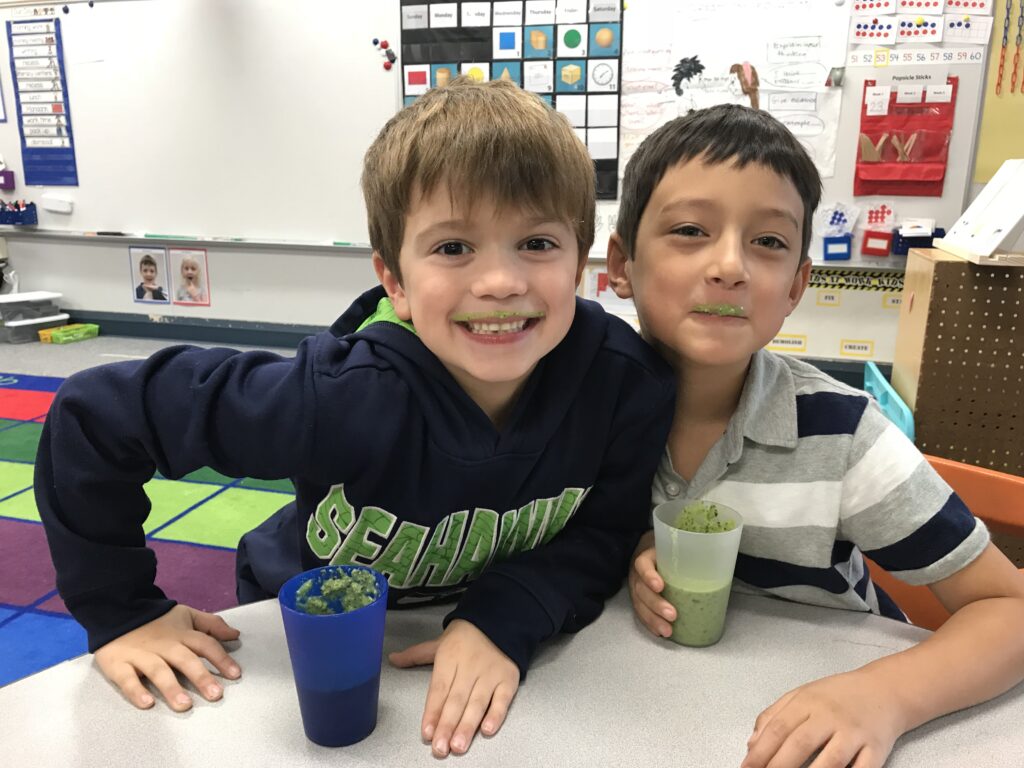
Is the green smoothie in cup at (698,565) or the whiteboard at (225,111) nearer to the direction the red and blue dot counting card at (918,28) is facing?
the green smoothie in cup

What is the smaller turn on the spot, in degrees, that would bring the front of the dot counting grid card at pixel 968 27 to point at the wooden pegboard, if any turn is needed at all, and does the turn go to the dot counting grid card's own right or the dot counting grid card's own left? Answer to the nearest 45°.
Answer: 0° — it already faces it

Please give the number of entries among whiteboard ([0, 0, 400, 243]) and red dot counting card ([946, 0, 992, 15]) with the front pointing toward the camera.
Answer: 2

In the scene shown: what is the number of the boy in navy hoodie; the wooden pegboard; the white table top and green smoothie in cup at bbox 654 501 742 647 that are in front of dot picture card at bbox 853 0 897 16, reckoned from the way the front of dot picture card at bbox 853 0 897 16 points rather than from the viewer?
4

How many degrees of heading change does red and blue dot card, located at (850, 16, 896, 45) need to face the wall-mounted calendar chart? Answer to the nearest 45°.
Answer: approximately 90° to its right

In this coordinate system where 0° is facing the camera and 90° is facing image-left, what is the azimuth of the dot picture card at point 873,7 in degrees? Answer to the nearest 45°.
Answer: approximately 0°

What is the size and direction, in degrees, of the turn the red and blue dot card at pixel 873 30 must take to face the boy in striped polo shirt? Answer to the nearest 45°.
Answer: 0° — it already faces them
